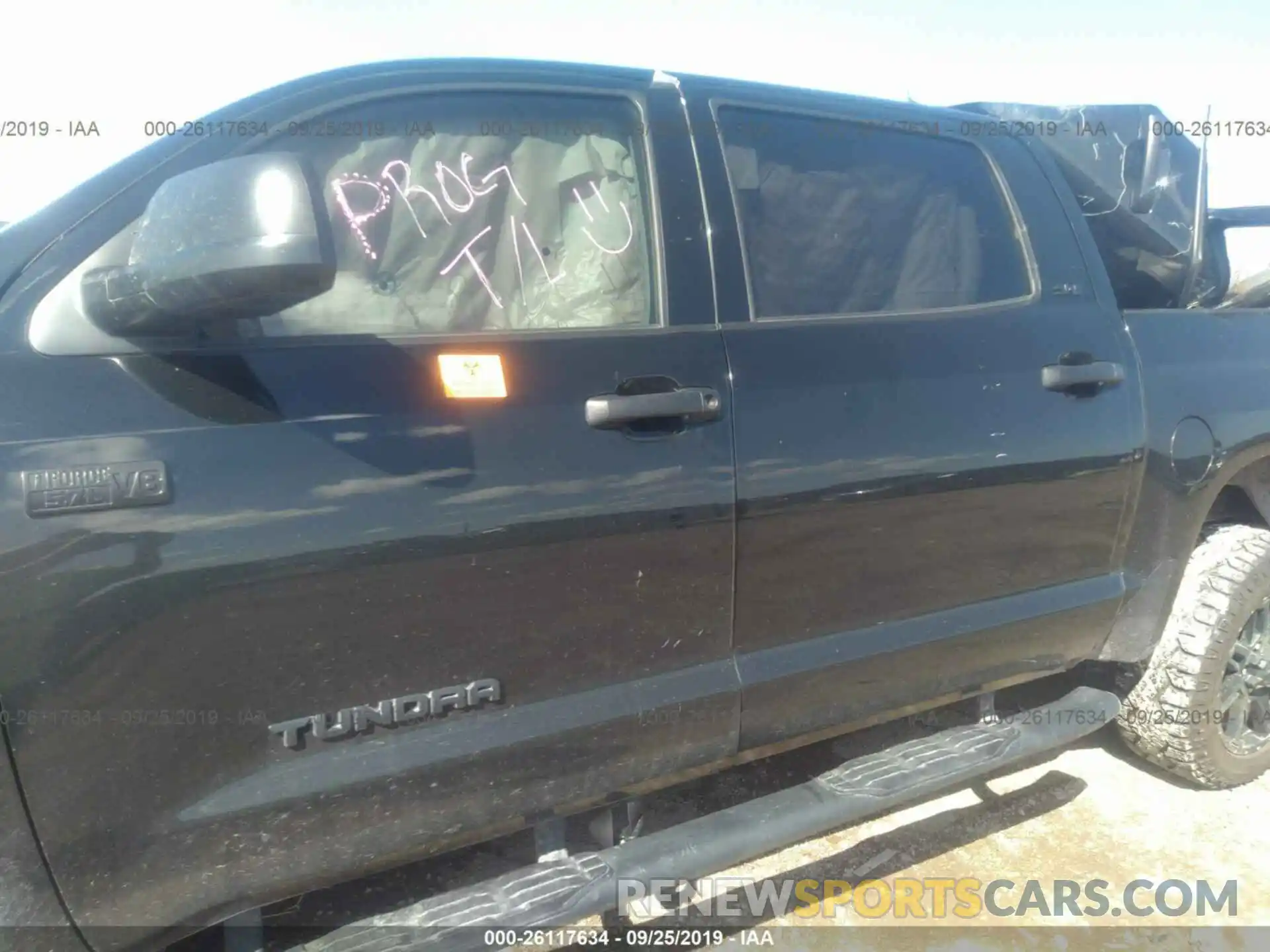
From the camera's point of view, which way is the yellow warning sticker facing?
toward the camera

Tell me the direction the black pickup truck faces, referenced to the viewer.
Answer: facing the viewer and to the left of the viewer
